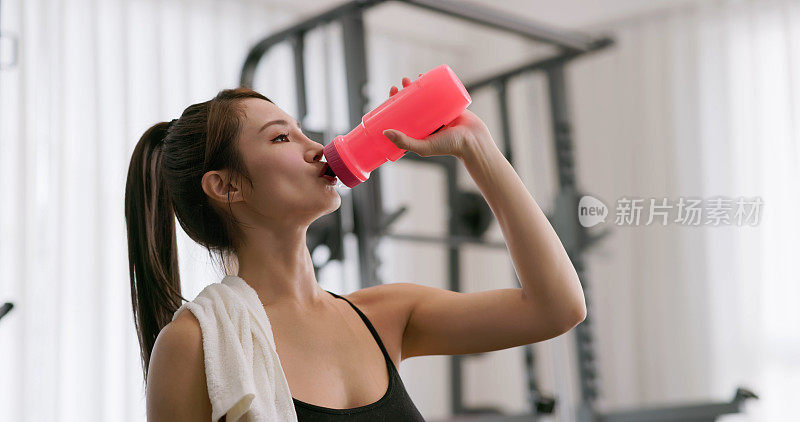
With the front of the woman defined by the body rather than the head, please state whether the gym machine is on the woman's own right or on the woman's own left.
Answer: on the woman's own left

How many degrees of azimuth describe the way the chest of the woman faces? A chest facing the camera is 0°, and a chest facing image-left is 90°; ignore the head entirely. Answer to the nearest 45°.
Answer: approximately 315°
